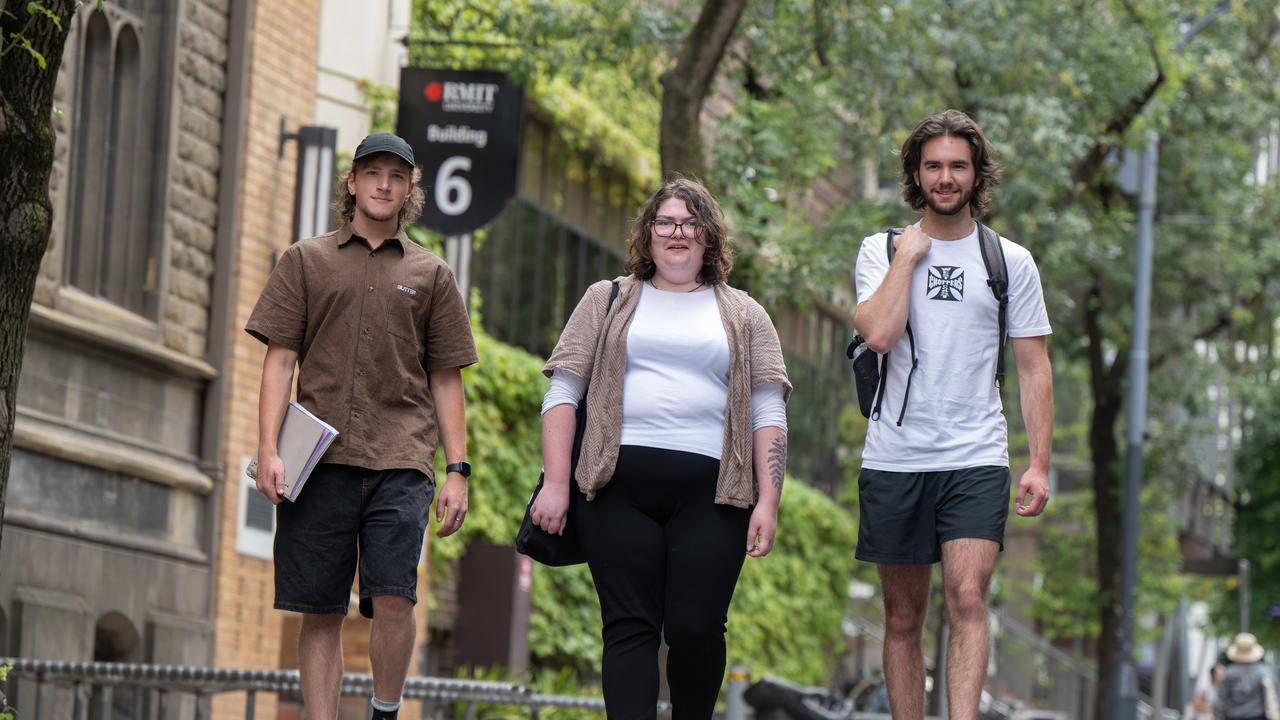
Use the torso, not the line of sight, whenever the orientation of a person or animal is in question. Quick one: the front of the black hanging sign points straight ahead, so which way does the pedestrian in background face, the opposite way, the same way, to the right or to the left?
the opposite way

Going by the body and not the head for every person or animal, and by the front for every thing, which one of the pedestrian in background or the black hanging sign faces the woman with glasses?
the black hanging sign

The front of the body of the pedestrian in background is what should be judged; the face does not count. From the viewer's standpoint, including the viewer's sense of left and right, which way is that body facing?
facing away from the viewer

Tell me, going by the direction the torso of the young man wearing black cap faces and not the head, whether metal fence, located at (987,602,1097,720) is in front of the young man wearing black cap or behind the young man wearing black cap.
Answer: behind

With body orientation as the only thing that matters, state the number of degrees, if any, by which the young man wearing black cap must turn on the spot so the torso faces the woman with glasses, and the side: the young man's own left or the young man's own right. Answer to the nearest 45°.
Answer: approximately 90° to the young man's own left

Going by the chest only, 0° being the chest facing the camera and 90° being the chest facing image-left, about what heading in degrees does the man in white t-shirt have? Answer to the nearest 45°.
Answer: approximately 0°

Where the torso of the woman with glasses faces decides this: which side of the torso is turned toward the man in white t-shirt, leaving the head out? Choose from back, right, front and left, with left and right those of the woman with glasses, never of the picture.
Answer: left

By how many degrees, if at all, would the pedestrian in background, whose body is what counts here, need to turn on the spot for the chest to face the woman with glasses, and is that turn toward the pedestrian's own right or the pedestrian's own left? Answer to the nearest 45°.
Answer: approximately 180°
